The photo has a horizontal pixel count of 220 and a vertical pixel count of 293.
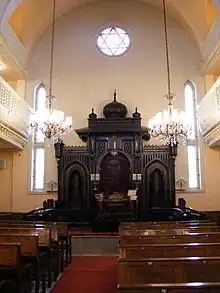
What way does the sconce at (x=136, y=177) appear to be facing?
toward the camera

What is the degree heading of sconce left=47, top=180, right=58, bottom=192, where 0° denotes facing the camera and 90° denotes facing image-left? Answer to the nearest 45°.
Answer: approximately 0°

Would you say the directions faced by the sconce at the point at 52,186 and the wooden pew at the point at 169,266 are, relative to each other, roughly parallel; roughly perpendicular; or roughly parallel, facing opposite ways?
roughly parallel, facing opposite ways

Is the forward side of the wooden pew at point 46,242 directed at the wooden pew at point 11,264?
no

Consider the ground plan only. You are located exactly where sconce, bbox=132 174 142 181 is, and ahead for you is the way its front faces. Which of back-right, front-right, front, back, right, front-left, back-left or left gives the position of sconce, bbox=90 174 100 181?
right

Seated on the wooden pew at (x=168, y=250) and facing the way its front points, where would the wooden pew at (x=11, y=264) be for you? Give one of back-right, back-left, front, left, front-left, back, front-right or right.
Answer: left

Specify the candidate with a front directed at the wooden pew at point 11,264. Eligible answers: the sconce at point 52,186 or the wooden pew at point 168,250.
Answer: the sconce

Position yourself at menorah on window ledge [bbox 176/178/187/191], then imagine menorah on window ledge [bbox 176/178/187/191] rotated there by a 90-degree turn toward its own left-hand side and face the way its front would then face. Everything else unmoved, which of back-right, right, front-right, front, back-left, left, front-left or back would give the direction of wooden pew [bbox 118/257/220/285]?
right

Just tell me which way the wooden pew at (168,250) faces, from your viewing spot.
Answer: facing away from the viewer

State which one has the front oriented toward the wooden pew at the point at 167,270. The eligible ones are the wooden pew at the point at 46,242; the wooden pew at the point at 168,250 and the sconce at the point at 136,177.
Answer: the sconce

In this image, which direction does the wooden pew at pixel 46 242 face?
away from the camera

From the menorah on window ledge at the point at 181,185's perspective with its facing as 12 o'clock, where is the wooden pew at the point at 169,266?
The wooden pew is roughly at 12 o'clock from the menorah on window ledge.

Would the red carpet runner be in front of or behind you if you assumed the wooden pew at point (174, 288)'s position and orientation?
in front

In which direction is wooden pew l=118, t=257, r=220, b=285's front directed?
away from the camera

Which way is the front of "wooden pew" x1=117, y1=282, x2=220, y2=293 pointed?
away from the camera

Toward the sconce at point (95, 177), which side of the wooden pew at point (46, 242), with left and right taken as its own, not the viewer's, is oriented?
front

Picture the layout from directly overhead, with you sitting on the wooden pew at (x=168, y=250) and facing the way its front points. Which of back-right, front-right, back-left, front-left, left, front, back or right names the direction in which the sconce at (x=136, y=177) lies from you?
front

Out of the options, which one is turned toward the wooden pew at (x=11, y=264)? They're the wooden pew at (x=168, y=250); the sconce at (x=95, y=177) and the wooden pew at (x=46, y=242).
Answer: the sconce

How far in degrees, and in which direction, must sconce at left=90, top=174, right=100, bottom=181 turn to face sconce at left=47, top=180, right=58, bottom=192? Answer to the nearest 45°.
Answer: approximately 90° to its right
